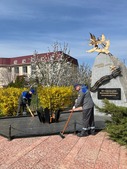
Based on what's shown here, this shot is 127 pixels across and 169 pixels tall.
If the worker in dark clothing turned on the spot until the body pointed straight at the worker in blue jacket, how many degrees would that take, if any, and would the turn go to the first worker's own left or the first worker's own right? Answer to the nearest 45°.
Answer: approximately 45° to the first worker's own right

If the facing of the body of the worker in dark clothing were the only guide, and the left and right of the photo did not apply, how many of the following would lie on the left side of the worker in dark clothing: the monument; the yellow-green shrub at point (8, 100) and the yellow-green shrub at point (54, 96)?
0

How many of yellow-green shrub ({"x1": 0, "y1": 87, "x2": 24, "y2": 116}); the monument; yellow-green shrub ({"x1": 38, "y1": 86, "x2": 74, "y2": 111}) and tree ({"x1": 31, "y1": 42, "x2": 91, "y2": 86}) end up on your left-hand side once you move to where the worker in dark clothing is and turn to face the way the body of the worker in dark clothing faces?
0

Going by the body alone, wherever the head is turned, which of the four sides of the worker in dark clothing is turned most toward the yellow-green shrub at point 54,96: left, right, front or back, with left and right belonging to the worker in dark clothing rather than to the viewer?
right

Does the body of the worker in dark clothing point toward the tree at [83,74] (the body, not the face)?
no

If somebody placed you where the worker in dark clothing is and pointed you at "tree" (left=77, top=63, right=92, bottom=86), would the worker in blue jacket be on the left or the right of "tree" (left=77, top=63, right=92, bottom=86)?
left

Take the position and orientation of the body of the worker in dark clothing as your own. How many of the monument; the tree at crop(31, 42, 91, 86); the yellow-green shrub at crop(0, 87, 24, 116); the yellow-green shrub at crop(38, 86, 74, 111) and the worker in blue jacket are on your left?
0

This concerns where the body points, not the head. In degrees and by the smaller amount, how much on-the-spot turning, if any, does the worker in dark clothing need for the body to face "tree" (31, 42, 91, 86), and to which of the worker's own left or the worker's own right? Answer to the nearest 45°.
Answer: approximately 90° to the worker's own right

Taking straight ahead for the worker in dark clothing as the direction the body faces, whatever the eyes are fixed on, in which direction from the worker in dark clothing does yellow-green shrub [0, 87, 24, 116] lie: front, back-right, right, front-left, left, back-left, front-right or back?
front-right

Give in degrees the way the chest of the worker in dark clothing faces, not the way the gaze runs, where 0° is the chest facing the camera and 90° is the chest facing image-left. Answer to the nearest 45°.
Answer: approximately 90°

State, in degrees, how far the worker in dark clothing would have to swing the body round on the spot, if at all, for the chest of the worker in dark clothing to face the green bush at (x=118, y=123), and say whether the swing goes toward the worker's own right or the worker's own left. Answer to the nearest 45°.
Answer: approximately 135° to the worker's own left
